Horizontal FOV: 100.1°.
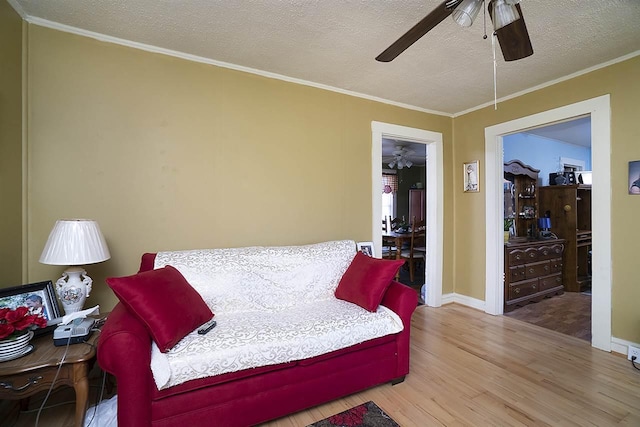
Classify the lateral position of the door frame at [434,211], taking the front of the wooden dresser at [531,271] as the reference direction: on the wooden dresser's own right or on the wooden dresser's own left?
on the wooden dresser's own right

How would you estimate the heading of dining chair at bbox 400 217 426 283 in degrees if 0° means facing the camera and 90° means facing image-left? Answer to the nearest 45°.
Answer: approximately 135°

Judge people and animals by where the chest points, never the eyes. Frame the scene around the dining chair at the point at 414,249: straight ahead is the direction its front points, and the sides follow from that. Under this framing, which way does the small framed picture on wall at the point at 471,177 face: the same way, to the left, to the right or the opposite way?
to the left

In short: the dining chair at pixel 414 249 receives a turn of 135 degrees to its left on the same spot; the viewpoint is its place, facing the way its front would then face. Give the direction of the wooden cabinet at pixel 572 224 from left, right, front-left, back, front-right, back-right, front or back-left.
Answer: left

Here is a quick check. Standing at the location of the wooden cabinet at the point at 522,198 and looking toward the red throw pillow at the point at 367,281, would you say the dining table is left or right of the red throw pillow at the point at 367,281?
right

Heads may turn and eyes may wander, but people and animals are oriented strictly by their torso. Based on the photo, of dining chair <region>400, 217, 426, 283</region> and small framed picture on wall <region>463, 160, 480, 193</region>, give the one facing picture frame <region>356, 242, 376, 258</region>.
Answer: the small framed picture on wall

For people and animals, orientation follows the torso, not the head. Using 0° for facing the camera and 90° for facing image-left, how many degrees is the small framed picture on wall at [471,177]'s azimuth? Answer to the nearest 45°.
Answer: approximately 45°

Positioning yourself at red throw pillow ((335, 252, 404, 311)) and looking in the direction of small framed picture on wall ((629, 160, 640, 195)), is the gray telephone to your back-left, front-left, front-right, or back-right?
back-right

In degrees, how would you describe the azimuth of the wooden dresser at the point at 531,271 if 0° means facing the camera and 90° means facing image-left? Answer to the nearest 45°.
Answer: approximately 315°

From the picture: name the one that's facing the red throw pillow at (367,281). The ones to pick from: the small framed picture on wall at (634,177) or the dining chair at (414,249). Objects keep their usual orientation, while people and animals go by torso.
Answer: the small framed picture on wall
